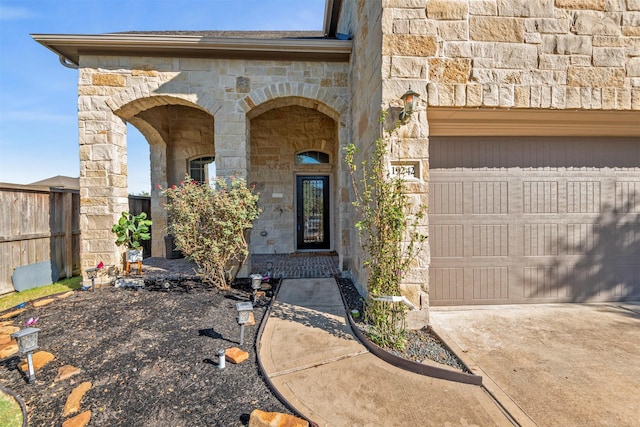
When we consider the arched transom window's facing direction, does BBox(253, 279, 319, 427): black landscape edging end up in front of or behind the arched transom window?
in front

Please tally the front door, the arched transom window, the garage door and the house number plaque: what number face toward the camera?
4

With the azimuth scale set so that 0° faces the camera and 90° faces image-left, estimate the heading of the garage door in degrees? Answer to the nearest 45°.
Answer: approximately 0°

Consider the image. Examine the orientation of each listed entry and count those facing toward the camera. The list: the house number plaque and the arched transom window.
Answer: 2

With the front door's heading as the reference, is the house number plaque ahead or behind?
ahead

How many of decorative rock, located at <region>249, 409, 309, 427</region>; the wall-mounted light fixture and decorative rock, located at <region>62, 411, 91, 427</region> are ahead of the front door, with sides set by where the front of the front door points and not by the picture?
3

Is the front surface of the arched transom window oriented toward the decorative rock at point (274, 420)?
yes

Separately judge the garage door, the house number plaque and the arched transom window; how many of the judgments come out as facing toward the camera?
3

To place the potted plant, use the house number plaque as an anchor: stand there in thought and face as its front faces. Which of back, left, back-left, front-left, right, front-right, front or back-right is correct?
right

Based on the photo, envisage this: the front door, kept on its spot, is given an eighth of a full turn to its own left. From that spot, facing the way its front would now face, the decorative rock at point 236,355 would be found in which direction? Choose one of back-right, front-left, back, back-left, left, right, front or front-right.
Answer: front-right

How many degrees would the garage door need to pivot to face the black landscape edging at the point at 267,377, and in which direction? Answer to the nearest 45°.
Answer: approximately 45° to its right

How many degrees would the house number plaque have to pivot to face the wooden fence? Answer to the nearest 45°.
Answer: approximately 90° to its right

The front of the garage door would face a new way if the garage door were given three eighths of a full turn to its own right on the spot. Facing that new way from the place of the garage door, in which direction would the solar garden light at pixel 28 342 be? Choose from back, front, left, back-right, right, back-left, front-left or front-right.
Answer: left

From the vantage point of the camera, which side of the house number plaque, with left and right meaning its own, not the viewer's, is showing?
front

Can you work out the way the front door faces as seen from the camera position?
facing the viewer
